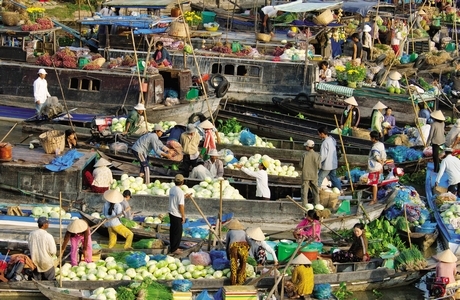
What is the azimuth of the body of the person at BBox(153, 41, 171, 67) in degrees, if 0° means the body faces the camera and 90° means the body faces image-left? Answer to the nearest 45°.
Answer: approximately 45°

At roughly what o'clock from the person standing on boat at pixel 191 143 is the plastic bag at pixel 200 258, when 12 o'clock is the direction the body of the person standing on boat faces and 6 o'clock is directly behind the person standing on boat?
The plastic bag is roughly at 12 o'clock from the person standing on boat.
